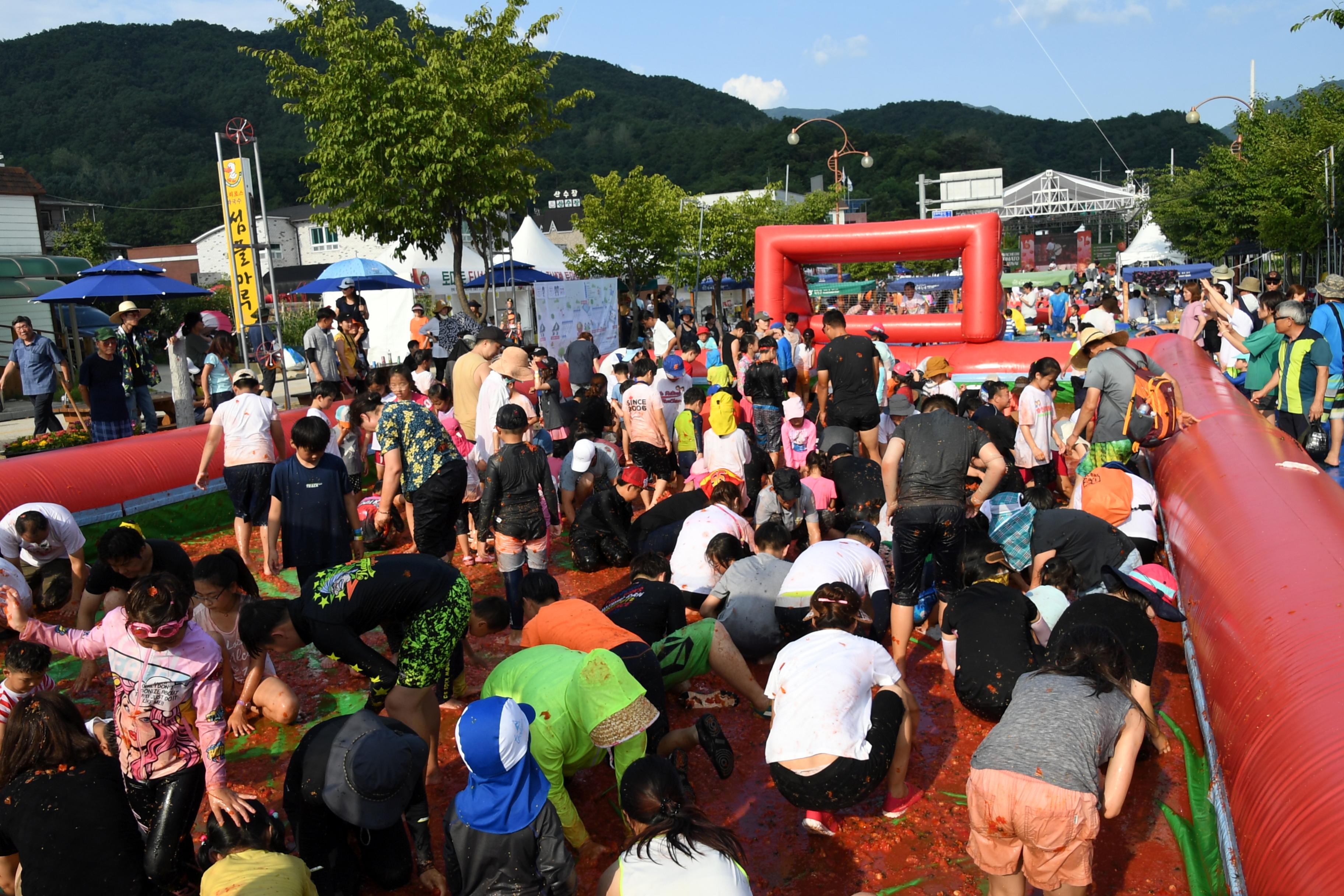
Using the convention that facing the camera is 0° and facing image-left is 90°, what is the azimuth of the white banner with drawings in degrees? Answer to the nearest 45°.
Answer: approximately 0°

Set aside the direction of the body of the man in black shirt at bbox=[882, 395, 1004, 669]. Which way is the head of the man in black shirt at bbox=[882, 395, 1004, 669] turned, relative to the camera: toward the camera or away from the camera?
away from the camera

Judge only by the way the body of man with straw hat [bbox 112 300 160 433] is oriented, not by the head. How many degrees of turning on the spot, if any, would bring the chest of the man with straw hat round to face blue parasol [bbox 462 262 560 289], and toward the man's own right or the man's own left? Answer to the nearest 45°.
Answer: approximately 90° to the man's own left

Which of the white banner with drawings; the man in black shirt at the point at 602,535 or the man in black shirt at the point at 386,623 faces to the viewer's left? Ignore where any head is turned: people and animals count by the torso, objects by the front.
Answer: the man in black shirt at the point at 386,623

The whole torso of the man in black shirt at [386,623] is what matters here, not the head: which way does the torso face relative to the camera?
to the viewer's left

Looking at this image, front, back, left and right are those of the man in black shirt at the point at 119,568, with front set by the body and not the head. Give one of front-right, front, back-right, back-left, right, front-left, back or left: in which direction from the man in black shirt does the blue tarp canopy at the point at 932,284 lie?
back

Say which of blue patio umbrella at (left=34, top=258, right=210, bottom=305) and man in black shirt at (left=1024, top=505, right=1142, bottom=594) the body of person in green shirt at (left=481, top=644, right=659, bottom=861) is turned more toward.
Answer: the man in black shirt

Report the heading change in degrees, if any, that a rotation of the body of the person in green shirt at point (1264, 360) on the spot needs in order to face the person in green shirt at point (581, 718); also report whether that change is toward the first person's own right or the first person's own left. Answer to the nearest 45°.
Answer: approximately 90° to the first person's own left

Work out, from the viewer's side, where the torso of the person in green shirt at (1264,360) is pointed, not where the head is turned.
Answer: to the viewer's left

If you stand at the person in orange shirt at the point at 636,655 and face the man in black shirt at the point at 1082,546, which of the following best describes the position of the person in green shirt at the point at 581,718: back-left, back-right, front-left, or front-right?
back-right

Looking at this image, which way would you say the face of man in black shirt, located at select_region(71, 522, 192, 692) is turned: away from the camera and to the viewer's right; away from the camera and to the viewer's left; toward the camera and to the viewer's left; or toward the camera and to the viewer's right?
toward the camera and to the viewer's left

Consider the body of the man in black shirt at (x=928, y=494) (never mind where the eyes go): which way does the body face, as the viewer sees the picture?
away from the camera
